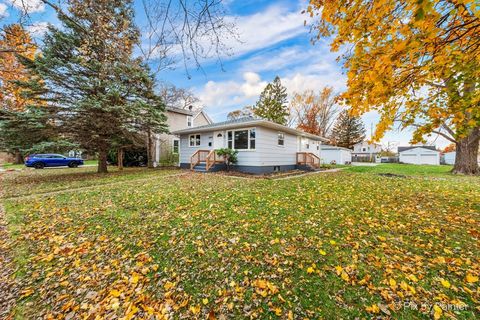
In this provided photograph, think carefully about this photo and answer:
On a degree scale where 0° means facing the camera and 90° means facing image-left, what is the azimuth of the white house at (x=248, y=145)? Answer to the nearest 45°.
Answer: approximately 45°

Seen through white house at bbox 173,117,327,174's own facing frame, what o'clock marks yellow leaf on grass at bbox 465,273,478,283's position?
The yellow leaf on grass is roughly at 10 o'clock from the white house.

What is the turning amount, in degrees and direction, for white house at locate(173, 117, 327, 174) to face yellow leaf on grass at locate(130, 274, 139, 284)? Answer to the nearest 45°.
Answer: approximately 45° to its left

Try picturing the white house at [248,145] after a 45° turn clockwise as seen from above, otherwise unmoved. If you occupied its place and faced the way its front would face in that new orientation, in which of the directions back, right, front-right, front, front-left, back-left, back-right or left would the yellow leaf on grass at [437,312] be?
left

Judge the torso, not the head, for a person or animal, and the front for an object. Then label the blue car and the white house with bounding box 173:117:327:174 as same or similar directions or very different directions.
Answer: very different directions

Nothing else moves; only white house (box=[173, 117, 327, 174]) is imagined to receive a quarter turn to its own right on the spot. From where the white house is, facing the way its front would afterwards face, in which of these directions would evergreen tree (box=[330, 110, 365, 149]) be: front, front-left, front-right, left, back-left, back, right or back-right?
right
